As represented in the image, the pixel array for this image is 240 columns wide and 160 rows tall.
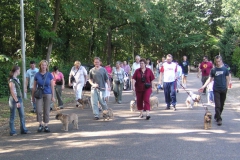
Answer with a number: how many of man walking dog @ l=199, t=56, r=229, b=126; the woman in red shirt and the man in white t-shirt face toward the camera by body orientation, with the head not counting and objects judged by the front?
3

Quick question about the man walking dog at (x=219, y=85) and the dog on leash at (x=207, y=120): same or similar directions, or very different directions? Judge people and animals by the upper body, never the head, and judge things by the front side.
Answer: same or similar directions

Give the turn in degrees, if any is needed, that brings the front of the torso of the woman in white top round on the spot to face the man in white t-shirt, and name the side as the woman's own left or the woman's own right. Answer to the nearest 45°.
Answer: approximately 90° to the woman's own left

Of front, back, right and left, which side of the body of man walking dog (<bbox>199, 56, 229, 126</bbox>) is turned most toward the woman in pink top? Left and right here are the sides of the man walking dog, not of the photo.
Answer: right

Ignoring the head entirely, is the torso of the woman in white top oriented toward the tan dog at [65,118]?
yes

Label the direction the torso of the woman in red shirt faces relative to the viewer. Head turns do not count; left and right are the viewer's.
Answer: facing the viewer

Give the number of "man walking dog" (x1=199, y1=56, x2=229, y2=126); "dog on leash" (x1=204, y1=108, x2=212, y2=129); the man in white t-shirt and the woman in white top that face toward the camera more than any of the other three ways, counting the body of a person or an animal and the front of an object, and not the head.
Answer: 4

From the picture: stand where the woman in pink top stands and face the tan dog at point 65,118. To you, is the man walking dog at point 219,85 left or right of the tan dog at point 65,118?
left

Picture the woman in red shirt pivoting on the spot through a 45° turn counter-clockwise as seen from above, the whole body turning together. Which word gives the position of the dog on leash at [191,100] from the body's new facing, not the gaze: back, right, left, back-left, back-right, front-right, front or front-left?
left

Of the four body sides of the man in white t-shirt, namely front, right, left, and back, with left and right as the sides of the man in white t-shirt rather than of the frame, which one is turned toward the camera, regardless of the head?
front

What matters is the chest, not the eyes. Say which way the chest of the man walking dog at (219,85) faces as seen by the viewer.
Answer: toward the camera

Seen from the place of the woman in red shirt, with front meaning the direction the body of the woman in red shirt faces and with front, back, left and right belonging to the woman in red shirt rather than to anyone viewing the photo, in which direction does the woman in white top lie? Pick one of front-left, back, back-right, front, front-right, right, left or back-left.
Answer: back-right

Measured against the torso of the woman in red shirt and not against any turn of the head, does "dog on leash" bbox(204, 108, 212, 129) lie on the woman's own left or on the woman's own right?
on the woman's own left
